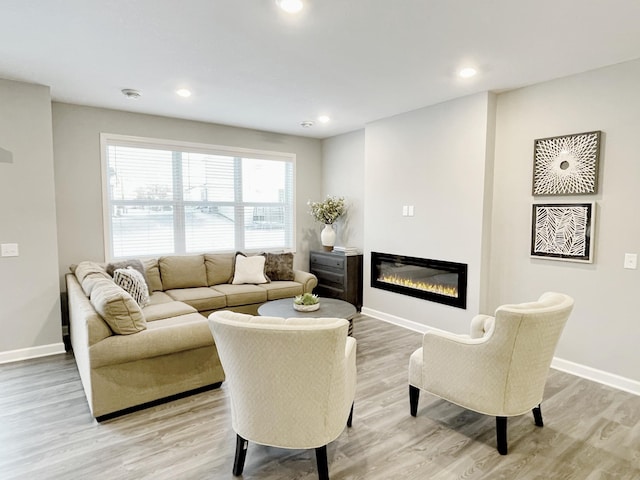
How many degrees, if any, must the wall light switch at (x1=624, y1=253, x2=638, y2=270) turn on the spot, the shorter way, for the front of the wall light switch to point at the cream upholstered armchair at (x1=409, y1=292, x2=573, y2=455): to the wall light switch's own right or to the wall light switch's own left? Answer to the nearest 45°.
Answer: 0° — it already faces it

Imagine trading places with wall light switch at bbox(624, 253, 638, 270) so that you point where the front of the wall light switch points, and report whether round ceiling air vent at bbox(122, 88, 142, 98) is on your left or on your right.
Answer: on your right

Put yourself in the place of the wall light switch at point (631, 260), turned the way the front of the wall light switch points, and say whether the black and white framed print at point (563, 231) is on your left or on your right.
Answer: on your right

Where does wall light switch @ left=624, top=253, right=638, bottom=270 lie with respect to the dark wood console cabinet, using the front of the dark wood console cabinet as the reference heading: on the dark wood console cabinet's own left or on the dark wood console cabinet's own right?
on the dark wood console cabinet's own left

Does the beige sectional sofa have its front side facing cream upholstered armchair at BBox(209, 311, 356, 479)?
yes

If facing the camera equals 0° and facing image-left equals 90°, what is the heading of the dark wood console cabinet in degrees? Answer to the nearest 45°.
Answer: approximately 45°

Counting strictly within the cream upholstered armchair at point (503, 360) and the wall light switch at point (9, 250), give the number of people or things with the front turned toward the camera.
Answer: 1
